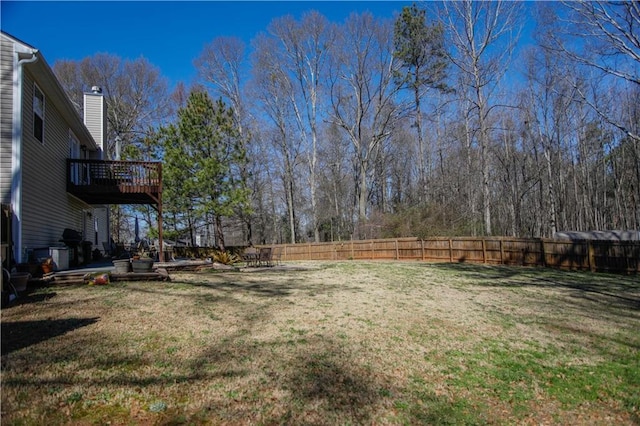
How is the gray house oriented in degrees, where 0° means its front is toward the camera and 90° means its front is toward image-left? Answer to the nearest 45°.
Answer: approximately 90°

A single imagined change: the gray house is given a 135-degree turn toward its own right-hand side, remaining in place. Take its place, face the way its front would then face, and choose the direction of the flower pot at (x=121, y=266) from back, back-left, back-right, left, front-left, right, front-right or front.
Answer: right

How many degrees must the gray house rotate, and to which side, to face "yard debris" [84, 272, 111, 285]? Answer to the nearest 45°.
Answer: approximately 135° to its left

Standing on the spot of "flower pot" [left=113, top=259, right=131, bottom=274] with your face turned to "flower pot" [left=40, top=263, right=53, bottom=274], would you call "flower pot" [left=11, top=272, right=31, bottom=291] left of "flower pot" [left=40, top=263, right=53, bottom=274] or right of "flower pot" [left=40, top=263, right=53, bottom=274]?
left

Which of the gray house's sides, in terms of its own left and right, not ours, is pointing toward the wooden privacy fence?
back

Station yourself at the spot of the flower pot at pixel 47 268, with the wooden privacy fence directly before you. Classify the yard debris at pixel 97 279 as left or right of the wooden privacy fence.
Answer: right

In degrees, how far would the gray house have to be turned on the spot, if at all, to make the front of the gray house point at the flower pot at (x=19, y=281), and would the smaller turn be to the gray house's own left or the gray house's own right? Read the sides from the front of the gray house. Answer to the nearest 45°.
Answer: approximately 90° to the gray house's own left
